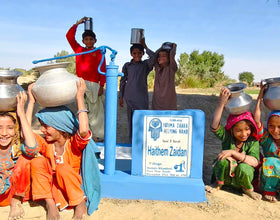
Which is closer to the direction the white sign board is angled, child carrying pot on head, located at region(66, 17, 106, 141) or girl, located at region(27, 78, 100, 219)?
the girl

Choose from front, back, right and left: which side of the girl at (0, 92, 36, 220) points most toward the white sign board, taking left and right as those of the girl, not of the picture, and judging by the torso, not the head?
left

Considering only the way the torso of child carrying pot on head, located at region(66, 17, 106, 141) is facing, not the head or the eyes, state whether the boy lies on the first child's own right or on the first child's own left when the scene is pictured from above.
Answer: on the first child's own left

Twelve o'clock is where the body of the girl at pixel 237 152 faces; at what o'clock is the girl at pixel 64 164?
the girl at pixel 64 164 is roughly at 2 o'clock from the girl at pixel 237 152.

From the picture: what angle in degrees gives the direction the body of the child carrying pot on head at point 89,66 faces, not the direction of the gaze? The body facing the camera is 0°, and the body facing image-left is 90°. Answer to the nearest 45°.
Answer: approximately 0°
